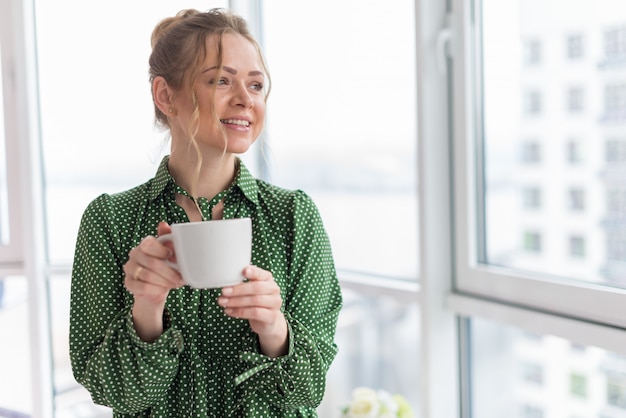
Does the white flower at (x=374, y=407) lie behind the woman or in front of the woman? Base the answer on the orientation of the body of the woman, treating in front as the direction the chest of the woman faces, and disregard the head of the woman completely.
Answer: behind

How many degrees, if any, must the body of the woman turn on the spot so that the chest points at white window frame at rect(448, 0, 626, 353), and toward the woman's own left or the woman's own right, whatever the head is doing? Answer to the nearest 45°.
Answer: approximately 135° to the woman's own left

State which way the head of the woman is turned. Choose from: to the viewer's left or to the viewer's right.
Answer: to the viewer's right

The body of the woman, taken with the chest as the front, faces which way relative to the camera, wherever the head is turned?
toward the camera
